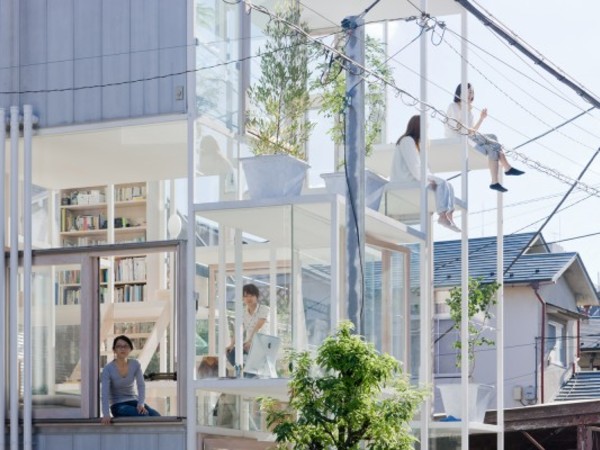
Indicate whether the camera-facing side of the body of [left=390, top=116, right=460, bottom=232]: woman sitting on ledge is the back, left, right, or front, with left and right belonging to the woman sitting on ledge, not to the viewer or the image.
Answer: right

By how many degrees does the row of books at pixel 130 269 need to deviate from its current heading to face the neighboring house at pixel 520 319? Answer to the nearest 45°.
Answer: approximately 135° to its left

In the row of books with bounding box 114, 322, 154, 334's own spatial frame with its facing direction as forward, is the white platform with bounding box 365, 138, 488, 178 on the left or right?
on its left

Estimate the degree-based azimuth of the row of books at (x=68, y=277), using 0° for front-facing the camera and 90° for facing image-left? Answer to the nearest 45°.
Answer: approximately 0°

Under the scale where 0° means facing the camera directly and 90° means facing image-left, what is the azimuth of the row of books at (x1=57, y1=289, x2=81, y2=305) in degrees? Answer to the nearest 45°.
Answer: approximately 0°

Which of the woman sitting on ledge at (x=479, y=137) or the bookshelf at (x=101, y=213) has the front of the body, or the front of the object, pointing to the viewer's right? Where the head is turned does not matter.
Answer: the woman sitting on ledge

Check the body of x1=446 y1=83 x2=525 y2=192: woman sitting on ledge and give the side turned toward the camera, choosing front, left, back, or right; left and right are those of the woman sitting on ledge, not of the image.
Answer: right

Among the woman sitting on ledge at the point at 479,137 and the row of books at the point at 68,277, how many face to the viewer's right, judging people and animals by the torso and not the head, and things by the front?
1

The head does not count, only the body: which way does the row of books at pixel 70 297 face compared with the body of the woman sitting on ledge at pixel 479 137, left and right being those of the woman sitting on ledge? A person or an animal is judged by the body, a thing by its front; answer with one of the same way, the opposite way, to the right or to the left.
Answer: to the right

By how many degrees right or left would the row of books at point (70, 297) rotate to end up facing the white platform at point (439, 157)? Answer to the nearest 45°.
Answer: approximately 135° to its left
